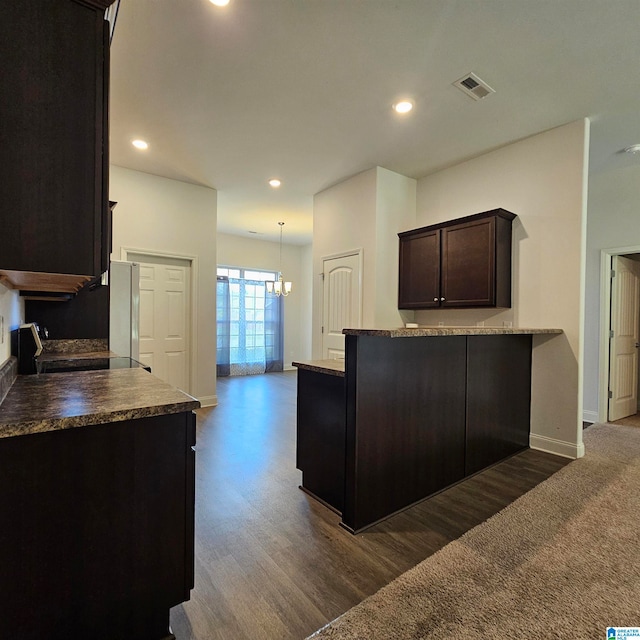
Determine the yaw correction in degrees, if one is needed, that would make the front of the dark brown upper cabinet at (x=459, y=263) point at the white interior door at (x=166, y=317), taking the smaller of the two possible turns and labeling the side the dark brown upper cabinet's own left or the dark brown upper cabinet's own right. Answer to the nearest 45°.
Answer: approximately 45° to the dark brown upper cabinet's own right

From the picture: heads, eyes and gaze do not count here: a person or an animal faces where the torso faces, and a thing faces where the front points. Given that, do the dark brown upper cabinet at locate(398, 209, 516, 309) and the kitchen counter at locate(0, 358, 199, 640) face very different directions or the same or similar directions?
very different directions

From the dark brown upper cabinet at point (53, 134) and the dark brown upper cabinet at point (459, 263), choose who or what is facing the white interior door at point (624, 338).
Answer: the dark brown upper cabinet at point (53, 134)

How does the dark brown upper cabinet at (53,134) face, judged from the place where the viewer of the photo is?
facing to the right of the viewer

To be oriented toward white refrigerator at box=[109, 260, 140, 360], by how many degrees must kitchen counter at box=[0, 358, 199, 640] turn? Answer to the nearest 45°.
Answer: approximately 90° to its left

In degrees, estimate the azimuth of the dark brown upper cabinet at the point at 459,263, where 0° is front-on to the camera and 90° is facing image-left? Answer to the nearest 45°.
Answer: approximately 45°

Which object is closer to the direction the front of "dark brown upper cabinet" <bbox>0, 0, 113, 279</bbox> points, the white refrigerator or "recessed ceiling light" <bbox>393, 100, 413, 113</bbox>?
the recessed ceiling light

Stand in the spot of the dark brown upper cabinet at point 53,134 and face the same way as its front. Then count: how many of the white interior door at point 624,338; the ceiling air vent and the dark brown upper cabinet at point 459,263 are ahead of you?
3

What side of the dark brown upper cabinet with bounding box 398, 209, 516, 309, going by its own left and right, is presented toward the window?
right

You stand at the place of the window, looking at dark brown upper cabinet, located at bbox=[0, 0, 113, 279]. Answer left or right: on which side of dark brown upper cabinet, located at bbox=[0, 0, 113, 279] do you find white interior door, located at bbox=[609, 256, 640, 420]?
left

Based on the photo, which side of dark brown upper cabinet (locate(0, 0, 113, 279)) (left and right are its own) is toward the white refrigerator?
left
